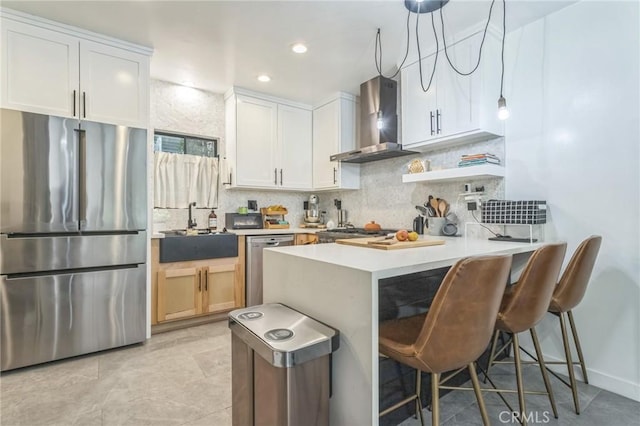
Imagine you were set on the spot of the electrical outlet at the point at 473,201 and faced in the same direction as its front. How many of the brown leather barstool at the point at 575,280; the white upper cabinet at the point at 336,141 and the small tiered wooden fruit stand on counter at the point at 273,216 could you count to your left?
1

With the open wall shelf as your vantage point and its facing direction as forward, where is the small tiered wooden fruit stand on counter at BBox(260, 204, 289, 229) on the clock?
The small tiered wooden fruit stand on counter is roughly at 2 o'clock from the open wall shelf.

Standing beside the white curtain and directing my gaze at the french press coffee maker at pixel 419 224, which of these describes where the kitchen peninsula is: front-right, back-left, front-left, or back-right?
front-right

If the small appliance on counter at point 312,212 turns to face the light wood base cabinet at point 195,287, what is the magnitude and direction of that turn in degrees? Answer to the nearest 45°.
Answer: approximately 45° to its right

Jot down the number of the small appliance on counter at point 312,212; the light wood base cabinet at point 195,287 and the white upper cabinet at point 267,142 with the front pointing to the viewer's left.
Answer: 0

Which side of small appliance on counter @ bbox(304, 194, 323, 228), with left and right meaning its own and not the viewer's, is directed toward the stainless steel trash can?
front

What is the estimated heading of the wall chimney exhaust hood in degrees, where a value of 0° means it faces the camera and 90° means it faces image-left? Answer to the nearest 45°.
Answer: approximately 45°

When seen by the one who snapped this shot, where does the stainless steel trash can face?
facing the viewer and to the left of the viewer

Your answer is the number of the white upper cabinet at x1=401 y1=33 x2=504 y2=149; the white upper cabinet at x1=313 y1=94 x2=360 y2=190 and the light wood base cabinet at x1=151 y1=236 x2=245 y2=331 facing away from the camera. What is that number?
0

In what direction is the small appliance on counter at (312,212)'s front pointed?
toward the camera

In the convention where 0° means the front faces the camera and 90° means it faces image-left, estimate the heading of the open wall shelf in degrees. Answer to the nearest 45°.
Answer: approximately 45°

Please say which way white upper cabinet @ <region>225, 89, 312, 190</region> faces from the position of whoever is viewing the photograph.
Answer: facing the viewer and to the right of the viewer
